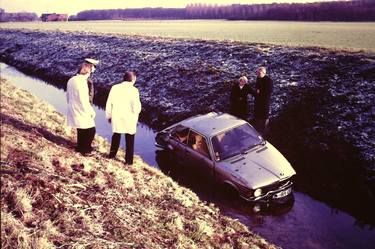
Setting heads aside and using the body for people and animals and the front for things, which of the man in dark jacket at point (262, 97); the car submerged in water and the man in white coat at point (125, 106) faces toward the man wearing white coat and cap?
the man in dark jacket

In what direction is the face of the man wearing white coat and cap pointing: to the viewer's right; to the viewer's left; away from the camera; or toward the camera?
to the viewer's right

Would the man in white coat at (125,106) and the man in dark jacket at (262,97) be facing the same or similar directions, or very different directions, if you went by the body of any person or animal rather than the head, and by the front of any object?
very different directions

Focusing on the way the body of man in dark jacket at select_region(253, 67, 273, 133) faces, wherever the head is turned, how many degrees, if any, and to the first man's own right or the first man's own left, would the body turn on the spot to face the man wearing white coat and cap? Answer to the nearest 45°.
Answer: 0° — they already face them

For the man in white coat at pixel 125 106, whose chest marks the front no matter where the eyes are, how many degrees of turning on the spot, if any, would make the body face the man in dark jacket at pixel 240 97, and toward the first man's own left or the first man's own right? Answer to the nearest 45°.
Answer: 0° — they already face them

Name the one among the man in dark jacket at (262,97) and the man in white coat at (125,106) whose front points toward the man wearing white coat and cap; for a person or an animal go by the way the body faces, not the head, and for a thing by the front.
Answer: the man in dark jacket

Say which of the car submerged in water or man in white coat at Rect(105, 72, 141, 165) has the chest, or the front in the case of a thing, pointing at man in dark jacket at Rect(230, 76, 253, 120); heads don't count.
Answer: the man in white coat

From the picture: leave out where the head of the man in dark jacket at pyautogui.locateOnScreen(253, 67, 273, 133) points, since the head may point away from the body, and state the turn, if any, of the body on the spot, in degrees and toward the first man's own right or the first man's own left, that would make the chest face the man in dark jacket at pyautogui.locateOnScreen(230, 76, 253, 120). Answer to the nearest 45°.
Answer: approximately 45° to the first man's own right

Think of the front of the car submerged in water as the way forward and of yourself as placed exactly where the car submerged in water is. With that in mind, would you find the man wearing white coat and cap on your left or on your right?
on your right

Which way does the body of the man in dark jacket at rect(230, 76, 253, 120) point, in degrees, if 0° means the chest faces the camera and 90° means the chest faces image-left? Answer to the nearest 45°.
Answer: approximately 0°

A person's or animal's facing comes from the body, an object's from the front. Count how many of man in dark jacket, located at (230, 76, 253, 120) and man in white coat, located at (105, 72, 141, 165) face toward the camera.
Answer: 1
